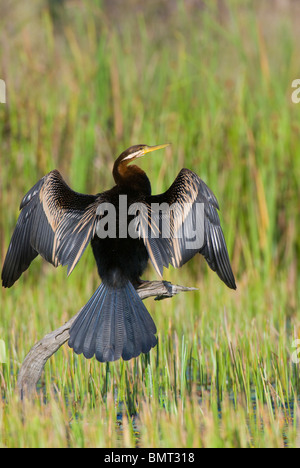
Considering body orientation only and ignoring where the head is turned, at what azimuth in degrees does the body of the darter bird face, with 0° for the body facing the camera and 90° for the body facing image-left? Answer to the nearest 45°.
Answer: approximately 180°
